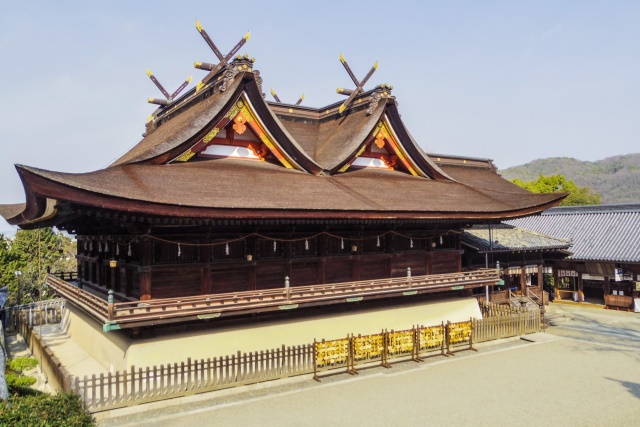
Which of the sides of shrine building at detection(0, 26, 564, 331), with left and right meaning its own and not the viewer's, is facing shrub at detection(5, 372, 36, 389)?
back

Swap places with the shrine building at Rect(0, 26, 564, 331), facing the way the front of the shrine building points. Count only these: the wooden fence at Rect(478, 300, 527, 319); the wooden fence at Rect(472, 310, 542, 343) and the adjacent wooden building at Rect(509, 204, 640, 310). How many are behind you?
0

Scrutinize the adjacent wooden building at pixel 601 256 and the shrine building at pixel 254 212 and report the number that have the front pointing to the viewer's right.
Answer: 1

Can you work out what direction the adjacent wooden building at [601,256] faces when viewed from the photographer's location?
facing the viewer and to the left of the viewer

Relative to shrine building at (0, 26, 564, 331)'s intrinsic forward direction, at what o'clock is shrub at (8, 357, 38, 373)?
The shrub is roughly at 6 o'clock from the shrine building.

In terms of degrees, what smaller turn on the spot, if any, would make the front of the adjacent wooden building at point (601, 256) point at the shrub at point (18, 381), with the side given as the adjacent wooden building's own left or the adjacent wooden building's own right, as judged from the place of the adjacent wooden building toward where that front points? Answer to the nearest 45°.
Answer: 0° — it already faces it

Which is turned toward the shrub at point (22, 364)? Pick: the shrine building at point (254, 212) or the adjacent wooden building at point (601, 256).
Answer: the adjacent wooden building

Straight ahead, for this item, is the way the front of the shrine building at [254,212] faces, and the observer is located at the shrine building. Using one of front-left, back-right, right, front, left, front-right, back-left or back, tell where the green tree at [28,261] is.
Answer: back-left

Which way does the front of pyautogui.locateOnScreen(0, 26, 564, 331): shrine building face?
to the viewer's right
